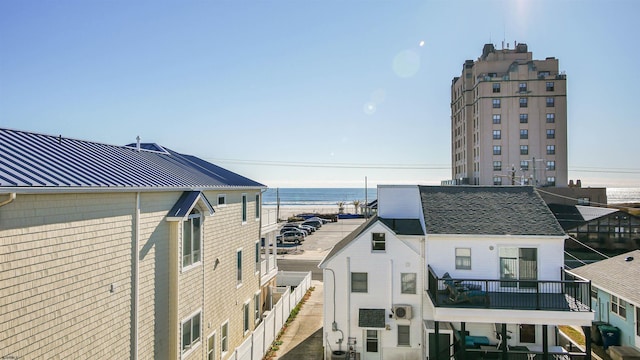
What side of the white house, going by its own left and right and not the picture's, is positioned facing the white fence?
right

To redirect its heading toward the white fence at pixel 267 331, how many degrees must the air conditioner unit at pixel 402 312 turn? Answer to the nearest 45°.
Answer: approximately 90° to its right

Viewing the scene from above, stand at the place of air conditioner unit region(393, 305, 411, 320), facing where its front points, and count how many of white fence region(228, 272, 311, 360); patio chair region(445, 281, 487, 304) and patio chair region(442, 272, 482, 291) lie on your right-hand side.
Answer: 1

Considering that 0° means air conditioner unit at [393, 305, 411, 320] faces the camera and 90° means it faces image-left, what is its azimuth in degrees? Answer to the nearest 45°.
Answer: approximately 0°
